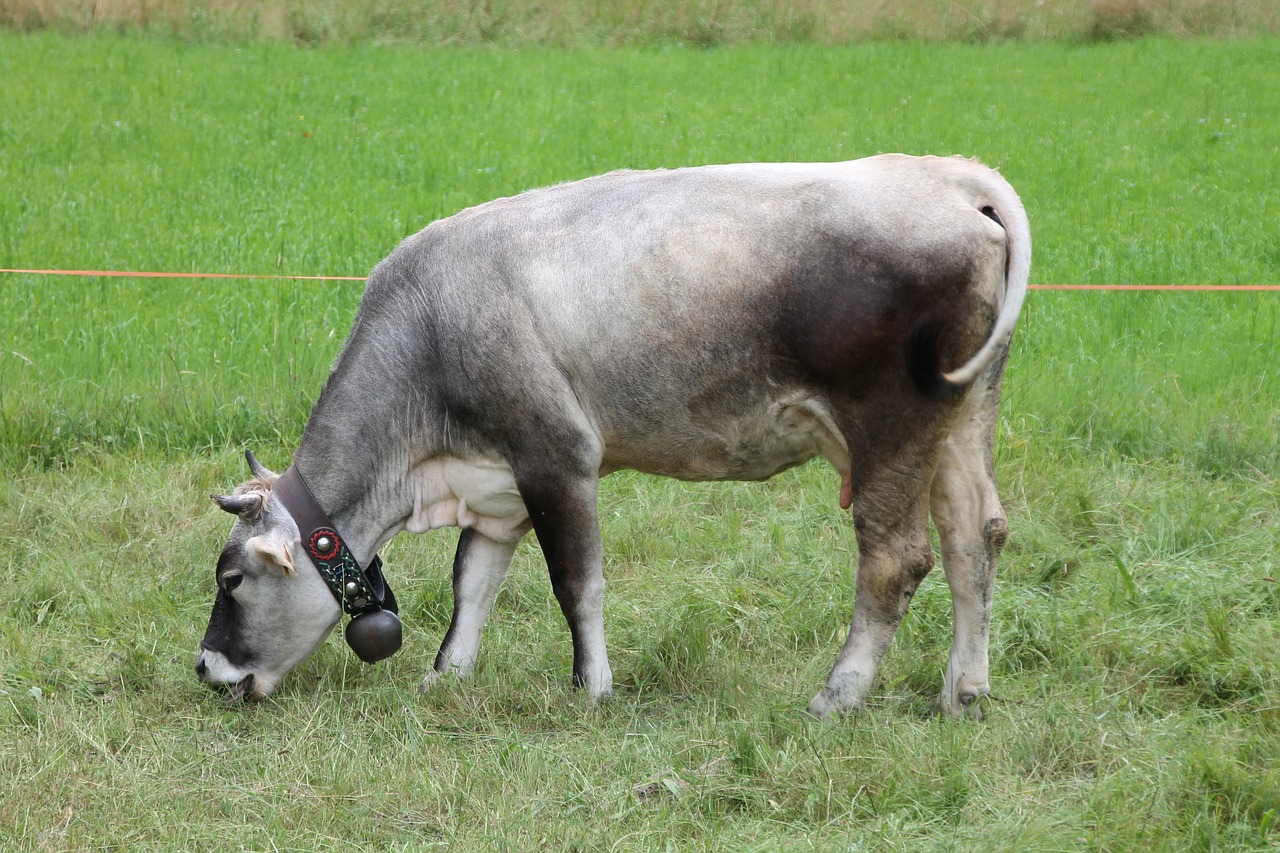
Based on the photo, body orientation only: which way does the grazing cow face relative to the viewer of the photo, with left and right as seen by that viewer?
facing to the left of the viewer
